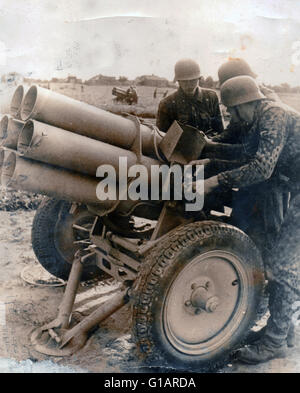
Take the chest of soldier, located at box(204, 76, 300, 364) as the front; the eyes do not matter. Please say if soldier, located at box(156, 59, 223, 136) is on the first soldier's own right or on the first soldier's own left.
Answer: on the first soldier's own right

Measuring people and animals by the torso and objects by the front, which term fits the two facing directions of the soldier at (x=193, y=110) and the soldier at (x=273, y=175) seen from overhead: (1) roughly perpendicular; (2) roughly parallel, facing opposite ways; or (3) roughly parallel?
roughly perpendicular

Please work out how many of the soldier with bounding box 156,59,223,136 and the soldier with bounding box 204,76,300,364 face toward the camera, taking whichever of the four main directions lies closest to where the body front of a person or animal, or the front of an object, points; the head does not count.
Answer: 1

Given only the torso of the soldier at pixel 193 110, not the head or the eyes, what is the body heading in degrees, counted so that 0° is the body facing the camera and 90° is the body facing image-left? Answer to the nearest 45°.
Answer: approximately 0°

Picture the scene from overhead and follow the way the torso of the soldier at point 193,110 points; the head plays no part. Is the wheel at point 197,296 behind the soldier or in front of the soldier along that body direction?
in front

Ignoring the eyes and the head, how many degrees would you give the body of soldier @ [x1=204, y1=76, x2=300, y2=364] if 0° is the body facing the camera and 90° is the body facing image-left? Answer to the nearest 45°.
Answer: approximately 90°

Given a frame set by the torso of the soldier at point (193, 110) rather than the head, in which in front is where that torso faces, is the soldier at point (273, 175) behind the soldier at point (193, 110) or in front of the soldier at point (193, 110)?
in front

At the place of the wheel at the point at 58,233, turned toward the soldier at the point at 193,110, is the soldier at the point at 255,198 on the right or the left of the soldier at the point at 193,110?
right
